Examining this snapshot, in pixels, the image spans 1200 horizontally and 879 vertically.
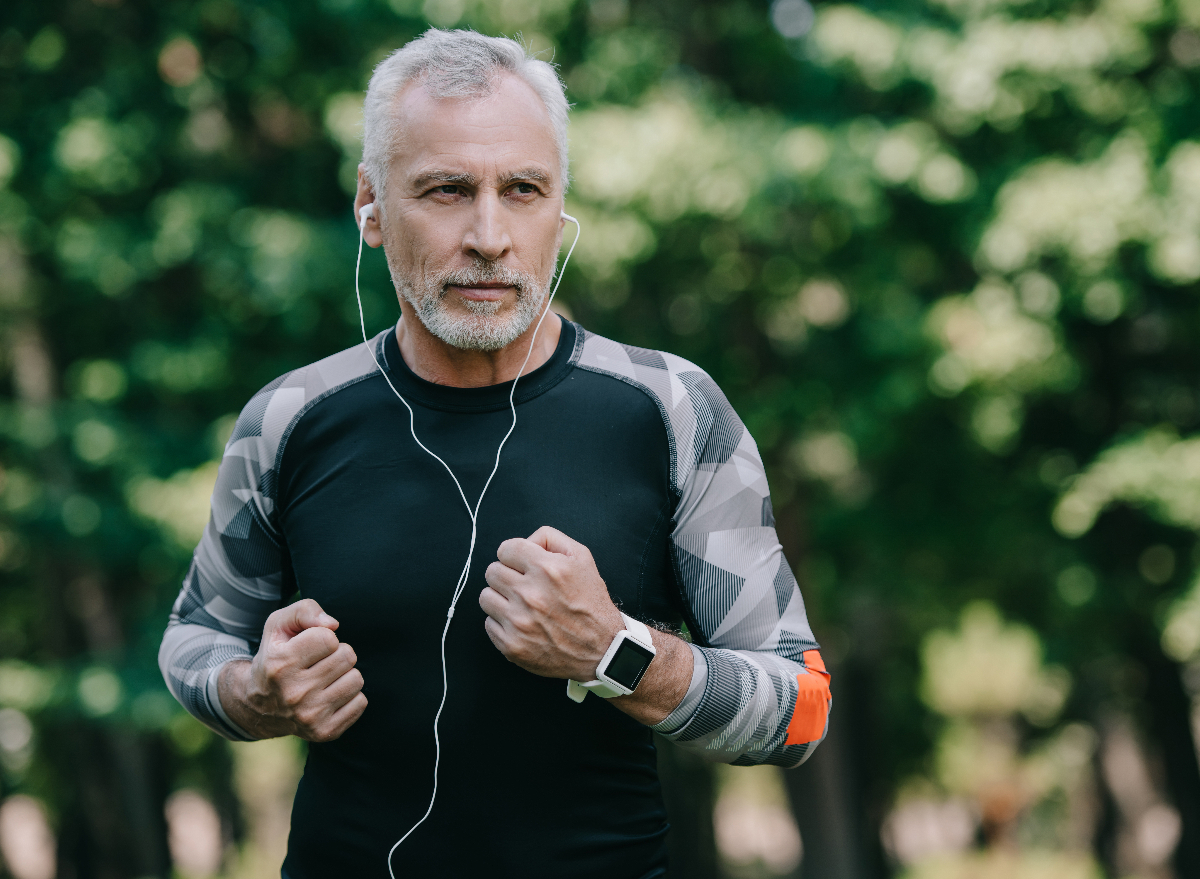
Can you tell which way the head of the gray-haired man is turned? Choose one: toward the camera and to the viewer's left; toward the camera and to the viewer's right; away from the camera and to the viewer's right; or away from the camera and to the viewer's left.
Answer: toward the camera and to the viewer's right

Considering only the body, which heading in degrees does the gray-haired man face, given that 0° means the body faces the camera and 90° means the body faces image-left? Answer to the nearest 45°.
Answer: approximately 0°
